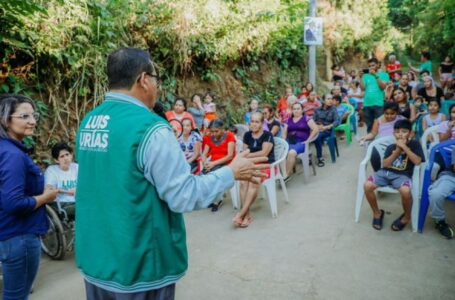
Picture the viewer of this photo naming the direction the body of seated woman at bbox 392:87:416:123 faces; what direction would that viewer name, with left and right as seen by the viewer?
facing the viewer and to the left of the viewer

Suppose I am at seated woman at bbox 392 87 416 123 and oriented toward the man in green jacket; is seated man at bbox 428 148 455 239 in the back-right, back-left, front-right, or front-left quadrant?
front-left

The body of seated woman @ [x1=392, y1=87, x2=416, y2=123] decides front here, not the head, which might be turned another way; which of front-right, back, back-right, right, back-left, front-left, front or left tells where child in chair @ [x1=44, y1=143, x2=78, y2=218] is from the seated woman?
front

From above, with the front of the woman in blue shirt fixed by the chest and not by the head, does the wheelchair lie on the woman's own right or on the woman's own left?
on the woman's own left

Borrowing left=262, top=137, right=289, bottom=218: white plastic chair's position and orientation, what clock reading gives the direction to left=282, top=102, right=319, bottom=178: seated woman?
The seated woman is roughly at 5 o'clock from the white plastic chair.

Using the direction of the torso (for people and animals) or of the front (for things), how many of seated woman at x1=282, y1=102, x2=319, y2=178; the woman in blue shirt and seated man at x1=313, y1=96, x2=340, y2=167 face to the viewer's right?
1

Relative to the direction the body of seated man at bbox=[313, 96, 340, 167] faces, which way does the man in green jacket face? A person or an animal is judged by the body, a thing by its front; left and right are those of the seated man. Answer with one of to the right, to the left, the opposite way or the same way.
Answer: the opposite way

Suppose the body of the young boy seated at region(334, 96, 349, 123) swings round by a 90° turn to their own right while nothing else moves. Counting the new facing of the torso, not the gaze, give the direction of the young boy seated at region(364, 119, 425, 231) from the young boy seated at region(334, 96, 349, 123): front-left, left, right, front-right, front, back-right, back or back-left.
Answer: back-left

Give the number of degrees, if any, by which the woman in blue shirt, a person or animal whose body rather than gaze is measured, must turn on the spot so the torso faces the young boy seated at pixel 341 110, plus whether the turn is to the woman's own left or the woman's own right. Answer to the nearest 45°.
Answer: approximately 45° to the woman's own left

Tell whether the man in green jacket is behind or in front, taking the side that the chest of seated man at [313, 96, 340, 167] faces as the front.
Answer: in front

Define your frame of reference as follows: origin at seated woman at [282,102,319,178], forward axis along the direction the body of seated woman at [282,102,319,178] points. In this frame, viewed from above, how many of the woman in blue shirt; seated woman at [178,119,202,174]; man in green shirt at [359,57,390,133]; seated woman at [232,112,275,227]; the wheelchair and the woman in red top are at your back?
1

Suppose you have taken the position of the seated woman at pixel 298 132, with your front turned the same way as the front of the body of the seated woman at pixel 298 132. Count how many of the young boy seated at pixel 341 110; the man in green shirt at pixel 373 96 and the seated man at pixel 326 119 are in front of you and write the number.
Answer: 0

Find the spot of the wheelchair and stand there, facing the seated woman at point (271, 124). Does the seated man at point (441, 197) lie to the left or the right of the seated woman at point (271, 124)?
right

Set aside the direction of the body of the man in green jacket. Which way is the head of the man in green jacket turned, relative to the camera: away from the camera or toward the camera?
away from the camera

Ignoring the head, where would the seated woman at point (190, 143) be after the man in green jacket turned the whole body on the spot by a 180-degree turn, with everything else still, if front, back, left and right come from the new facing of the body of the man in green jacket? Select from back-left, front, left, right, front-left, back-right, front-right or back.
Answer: back-right

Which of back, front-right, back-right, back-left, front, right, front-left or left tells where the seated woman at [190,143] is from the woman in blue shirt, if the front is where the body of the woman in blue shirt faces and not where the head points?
front-left

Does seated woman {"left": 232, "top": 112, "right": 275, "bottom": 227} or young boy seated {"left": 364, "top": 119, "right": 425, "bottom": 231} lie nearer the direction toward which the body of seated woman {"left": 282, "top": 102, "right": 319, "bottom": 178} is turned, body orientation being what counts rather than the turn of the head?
the seated woman

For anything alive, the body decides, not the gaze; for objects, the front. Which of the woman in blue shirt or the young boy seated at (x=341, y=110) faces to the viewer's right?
the woman in blue shirt
